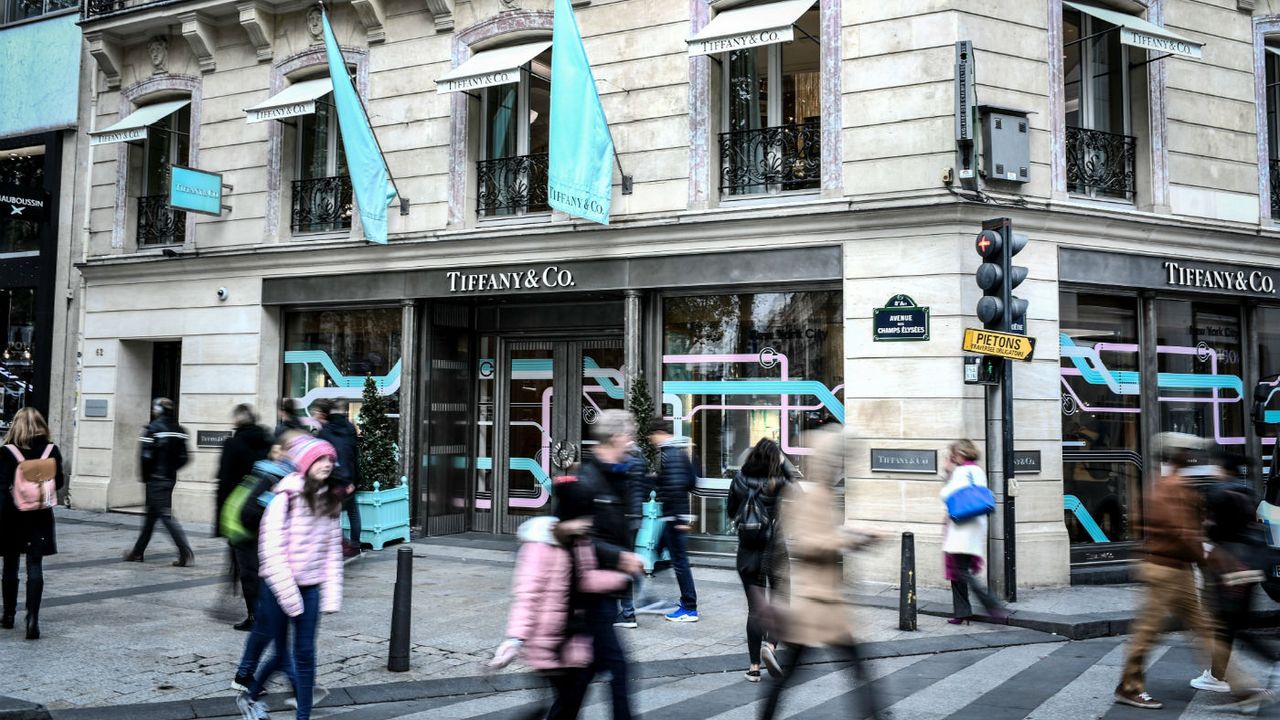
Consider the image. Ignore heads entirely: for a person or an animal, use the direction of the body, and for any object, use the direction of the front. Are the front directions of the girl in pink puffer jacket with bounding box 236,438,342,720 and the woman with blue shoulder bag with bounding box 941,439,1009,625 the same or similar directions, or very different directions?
very different directions

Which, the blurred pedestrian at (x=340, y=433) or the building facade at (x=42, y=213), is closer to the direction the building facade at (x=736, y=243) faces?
the blurred pedestrian

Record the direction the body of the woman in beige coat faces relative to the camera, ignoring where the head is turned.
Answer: to the viewer's right

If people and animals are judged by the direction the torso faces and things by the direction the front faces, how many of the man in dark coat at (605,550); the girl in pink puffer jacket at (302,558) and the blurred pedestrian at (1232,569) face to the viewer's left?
1
